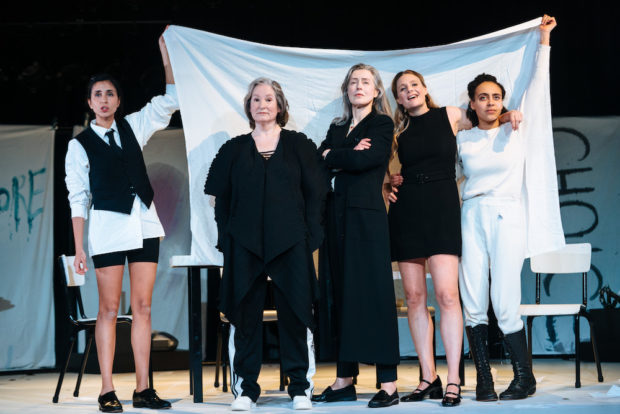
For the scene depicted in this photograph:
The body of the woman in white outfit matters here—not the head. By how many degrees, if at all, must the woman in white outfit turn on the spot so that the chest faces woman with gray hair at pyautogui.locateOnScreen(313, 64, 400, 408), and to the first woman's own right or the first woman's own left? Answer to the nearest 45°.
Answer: approximately 45° to the first woman's own right

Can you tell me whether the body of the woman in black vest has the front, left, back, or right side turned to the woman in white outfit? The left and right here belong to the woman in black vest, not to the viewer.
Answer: left

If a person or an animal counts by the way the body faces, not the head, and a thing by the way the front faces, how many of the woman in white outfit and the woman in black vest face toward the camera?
2

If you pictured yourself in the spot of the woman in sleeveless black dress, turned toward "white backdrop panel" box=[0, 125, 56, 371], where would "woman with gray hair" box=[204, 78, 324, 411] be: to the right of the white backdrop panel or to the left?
left

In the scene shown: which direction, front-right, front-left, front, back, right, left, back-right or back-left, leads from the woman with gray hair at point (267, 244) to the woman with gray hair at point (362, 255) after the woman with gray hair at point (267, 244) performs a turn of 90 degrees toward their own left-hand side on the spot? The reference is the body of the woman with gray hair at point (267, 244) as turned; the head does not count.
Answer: front

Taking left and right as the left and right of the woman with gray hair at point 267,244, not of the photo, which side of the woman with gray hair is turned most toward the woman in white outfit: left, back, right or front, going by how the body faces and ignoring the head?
left
